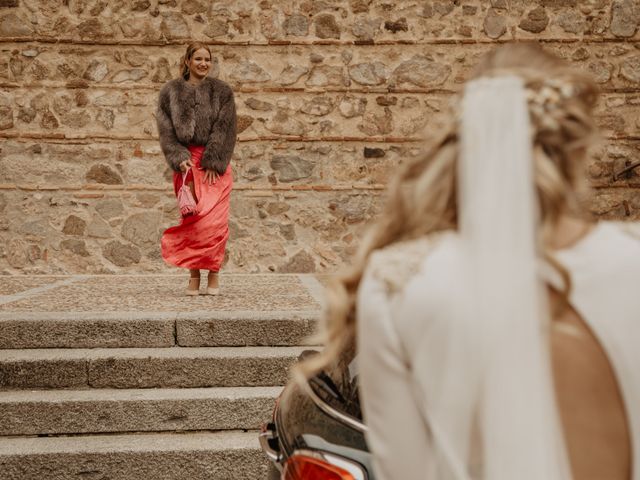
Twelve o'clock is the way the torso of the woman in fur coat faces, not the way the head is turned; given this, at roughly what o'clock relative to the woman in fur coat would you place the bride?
The bride is roughly at 12 o'clock from the woman in fur coat.

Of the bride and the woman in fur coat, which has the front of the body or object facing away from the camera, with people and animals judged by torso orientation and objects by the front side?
the bride

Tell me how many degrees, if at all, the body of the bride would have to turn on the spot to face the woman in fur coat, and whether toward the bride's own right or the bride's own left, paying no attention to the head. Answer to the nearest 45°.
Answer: approximately 45° to the bride's own left

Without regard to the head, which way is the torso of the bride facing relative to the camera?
away from the camera

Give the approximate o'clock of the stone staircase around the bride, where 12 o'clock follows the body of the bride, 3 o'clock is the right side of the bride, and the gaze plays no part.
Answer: The stone staircase is roughly at 11 o'clock from the bride.

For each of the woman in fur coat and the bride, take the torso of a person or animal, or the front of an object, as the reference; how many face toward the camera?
1

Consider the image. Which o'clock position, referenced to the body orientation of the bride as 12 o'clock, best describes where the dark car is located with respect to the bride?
The dark car is roughly at 11 o'clock from the bride.

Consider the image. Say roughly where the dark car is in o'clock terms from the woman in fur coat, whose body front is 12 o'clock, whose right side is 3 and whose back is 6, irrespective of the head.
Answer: The dark car is roughly at 12 o'clock from the woman in fur coat.

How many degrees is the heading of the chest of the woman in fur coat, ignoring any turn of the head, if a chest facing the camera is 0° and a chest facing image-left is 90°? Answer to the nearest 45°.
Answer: approximately 0°

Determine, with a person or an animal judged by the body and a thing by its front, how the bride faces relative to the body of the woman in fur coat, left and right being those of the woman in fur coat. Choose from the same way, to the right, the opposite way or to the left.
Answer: the opposite way
